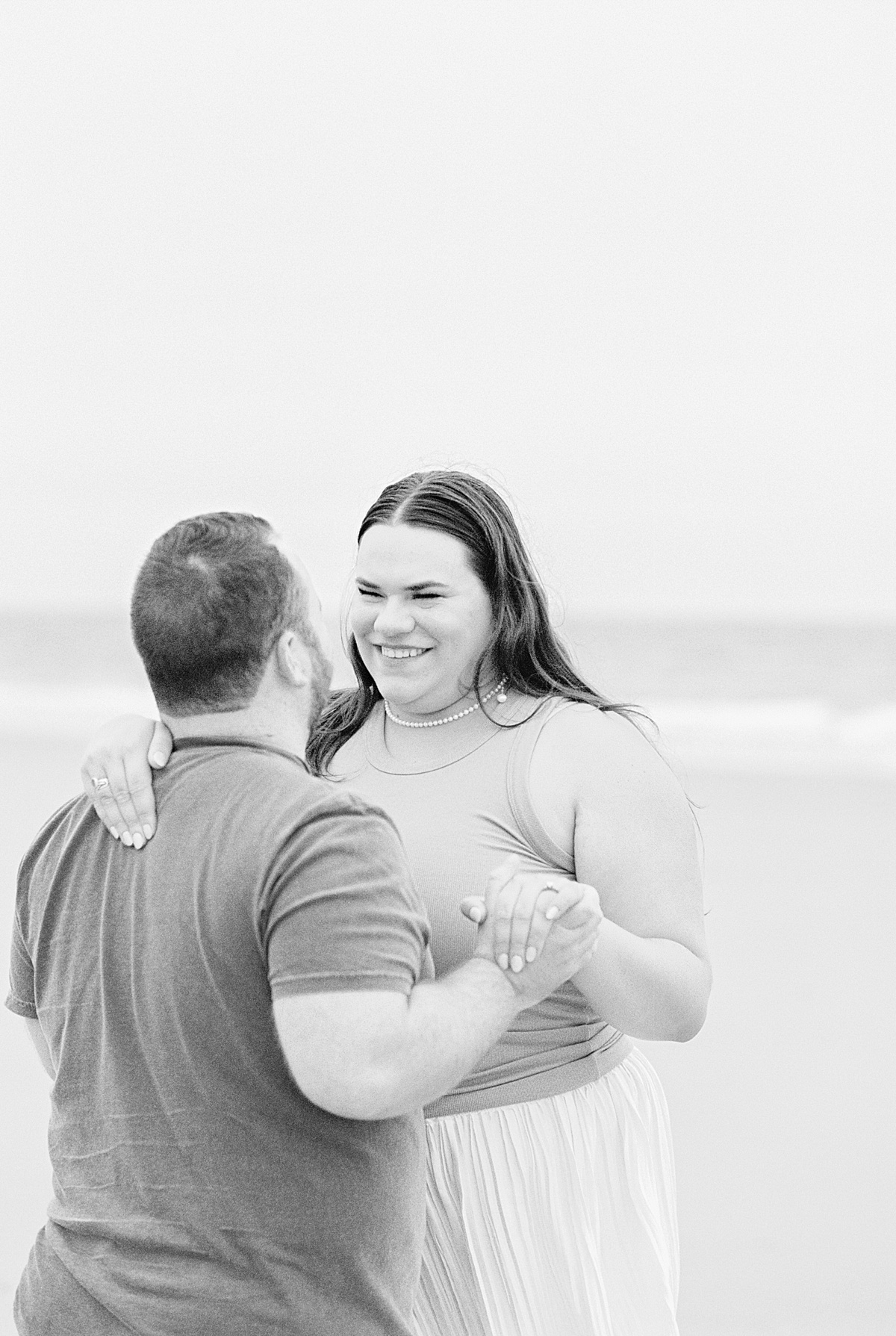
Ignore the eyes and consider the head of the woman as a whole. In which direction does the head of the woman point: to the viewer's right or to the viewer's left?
to the viewer's left

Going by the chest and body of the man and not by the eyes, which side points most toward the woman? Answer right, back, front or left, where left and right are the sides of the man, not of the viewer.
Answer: front

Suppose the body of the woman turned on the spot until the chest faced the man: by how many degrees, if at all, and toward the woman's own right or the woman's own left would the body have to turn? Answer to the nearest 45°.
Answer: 0° — they already face them

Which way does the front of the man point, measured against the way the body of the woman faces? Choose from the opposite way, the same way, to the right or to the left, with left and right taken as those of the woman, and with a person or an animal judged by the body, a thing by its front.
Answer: the opposite way

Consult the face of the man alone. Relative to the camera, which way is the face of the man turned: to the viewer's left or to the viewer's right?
to the viewer's right

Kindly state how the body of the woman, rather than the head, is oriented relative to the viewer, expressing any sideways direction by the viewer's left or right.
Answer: facing the viewer and to the left of the viewer

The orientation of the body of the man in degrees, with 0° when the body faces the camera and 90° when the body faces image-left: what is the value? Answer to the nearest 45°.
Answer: approximately 225°
